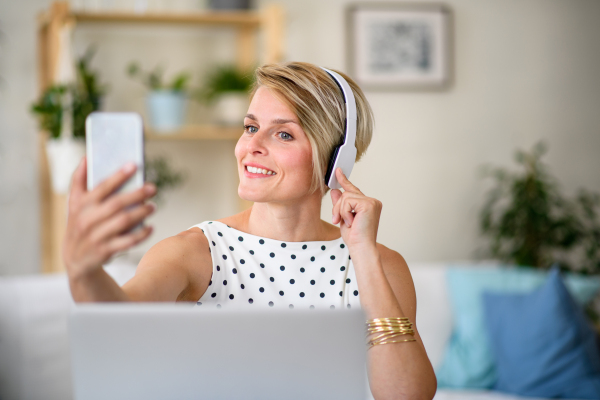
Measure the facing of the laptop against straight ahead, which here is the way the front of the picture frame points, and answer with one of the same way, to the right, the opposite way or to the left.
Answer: the opposite way

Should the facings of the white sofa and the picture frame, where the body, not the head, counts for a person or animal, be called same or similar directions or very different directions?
same or similar directions

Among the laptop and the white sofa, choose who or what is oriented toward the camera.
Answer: the white sofa

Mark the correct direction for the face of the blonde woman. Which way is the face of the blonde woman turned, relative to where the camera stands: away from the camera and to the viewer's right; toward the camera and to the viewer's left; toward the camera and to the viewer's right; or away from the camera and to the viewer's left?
toward the camera and to the viewer's left

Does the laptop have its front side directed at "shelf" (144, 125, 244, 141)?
yes

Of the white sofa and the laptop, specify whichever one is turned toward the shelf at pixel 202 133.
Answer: the laptop

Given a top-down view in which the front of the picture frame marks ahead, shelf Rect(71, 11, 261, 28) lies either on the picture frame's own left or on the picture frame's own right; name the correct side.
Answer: on the picture frame's own right

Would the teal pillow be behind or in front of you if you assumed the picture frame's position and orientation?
in front

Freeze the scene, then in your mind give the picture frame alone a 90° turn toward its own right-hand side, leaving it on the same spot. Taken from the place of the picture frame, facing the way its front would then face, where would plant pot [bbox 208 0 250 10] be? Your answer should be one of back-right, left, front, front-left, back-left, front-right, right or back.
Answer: front-left

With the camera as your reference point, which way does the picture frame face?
facing the viewer

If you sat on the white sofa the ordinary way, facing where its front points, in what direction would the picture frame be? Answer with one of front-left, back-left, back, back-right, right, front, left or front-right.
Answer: back-left

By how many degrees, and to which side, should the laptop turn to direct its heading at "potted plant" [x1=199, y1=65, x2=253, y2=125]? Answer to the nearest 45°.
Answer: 0° — it already faces it

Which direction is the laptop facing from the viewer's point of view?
away from the camera

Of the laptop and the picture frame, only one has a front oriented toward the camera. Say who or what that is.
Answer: the picture frame

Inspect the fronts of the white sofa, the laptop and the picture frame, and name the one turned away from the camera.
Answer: the laptop

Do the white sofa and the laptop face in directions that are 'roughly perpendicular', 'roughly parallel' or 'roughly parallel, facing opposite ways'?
roughly parallel, facing opposite ways
